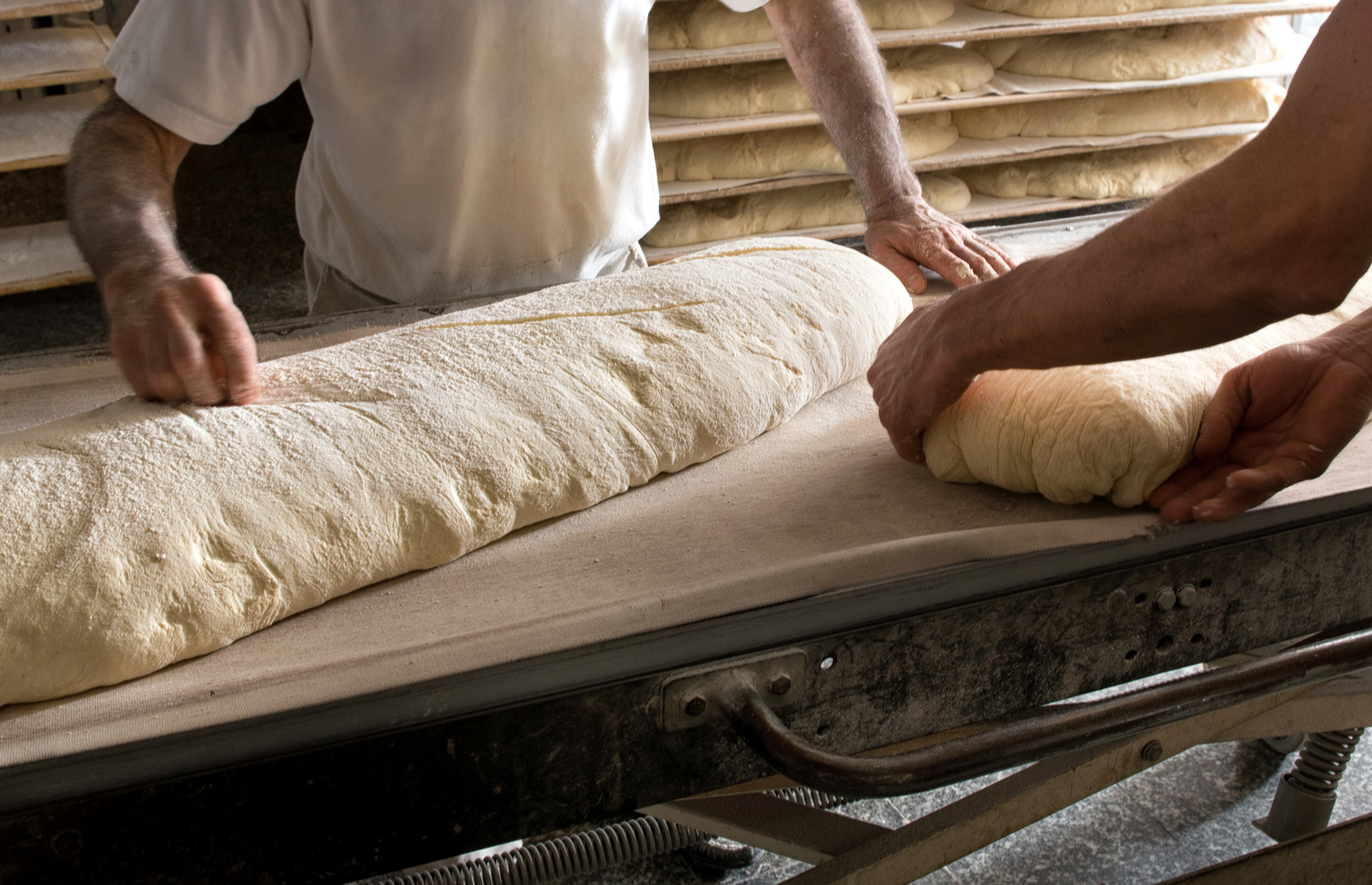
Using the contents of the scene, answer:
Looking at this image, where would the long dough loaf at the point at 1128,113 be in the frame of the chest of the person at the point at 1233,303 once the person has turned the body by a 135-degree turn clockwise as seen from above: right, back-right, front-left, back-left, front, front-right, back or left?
front-left

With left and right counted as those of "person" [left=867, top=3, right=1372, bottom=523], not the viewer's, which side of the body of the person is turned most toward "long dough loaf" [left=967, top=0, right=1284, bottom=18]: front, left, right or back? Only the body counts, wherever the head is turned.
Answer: right

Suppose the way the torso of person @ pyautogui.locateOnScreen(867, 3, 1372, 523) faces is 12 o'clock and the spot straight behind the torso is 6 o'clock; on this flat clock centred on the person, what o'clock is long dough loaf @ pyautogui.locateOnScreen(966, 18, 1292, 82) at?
The long dough loaf is roughly at 3 o'clock from the person.

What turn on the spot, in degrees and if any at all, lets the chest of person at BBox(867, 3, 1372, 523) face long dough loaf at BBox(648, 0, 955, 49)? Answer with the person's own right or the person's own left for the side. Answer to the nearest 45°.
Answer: approximately 45° to the person's own right

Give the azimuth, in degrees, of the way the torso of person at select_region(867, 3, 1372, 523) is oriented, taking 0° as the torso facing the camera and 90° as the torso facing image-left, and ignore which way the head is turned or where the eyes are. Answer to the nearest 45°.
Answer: approximately 90°

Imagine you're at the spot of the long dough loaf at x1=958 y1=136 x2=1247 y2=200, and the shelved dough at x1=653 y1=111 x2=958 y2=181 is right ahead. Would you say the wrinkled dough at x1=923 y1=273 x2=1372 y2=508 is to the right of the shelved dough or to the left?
left
